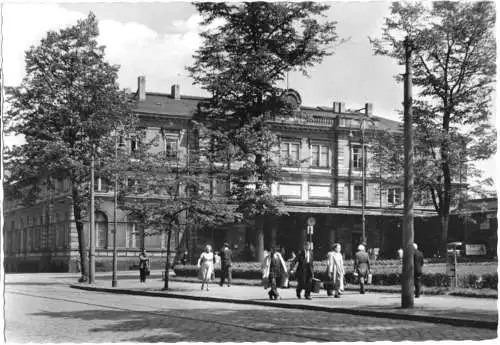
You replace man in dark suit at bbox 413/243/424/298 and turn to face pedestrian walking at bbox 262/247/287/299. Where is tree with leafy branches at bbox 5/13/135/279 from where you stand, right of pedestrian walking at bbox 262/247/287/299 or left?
right
